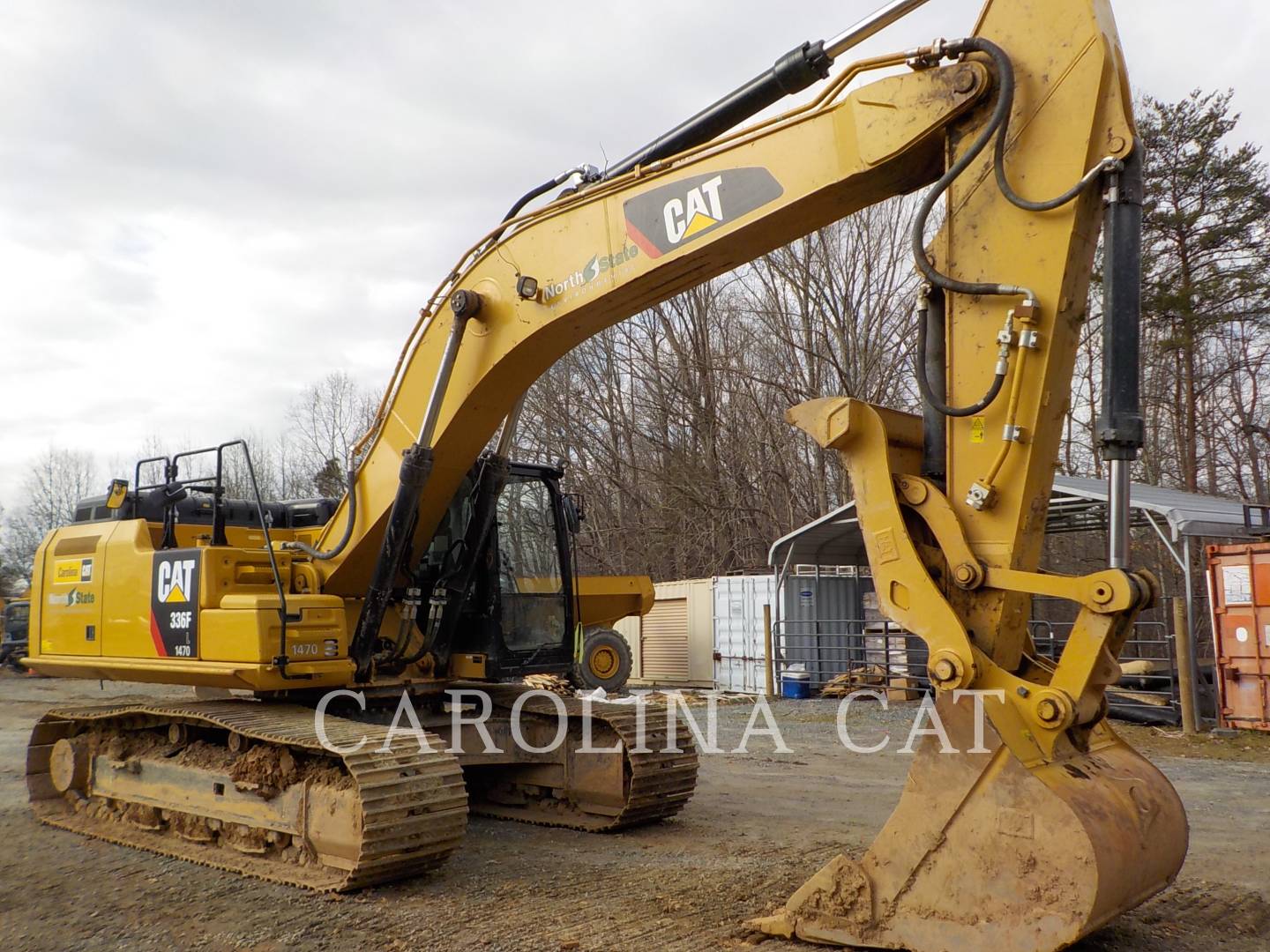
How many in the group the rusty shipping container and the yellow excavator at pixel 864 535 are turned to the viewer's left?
0

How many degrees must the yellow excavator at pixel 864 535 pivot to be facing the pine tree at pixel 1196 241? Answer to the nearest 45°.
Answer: approximately 90° to its left

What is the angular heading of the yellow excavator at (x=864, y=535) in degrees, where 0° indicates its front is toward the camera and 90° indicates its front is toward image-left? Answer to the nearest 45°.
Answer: approximately 315°

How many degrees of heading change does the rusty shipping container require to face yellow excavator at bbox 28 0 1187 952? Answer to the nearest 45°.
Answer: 0° — it already faces it

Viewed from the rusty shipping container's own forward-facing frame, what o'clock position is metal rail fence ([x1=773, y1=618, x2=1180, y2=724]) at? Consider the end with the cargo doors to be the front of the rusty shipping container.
The metal rail fence is roughly at 2 o'clock from the rusty shipping container.

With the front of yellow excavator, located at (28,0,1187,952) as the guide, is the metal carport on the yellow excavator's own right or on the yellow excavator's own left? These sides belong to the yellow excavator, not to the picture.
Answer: on the yellow excavator's own left

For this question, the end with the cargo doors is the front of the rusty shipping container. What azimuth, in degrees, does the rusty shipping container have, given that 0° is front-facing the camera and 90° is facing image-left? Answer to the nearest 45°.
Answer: approximately 0°

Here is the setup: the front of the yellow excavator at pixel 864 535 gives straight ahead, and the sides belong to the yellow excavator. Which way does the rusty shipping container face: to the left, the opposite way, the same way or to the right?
to the right

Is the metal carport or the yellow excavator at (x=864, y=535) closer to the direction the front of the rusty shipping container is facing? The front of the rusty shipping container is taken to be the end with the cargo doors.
the yellow excavator
